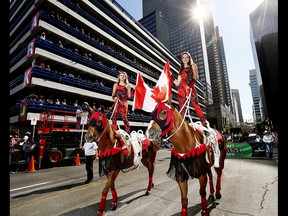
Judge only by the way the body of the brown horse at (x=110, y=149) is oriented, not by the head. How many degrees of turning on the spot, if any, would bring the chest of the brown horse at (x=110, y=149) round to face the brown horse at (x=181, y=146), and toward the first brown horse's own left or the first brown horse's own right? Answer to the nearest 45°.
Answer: approximately 90° to the first brown horse's own left

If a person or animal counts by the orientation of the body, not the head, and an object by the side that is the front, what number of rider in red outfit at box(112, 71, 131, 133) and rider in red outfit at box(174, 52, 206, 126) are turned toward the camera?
2

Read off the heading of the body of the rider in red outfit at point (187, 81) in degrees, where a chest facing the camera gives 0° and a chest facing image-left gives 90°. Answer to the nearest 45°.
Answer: approximately 0°

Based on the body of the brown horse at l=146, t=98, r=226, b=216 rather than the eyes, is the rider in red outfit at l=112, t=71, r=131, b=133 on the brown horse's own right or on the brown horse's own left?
on the brown horse's own right

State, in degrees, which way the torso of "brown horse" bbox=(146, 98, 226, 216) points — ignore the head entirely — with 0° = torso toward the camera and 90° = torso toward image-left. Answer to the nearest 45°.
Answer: approximately 45°
